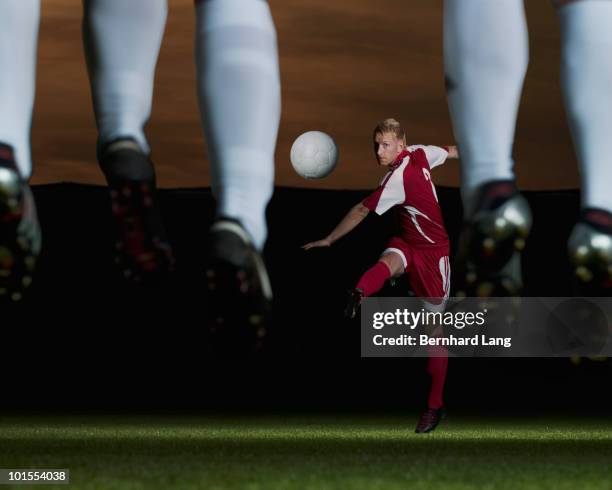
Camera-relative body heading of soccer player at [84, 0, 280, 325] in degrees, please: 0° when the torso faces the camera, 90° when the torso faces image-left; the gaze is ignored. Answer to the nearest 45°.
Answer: approximately 180°

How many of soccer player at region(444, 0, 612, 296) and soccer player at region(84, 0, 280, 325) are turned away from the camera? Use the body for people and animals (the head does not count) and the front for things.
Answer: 2

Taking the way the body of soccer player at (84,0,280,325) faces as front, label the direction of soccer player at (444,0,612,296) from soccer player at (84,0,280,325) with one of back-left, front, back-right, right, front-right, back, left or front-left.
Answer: right

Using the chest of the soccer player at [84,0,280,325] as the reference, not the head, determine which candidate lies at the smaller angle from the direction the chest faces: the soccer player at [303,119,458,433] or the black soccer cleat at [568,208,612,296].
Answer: the soccer player

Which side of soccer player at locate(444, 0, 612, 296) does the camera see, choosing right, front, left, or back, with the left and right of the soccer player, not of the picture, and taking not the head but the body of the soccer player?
back

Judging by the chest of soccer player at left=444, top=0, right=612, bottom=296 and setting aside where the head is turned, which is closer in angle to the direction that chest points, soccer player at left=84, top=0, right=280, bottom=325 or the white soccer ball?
the white soccer ball

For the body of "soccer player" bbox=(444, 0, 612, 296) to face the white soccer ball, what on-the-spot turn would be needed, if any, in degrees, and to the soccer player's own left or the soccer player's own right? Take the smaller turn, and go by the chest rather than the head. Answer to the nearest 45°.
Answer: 0° — they already face it

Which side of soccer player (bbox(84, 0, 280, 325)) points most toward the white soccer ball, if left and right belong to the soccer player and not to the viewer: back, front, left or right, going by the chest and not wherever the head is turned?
front

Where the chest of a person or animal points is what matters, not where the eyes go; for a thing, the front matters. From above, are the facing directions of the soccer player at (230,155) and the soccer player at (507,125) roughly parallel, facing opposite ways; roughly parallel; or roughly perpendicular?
roughly parallel

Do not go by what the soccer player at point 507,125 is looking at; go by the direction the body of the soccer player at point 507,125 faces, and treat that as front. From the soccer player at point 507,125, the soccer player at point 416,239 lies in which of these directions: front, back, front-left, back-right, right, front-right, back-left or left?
front

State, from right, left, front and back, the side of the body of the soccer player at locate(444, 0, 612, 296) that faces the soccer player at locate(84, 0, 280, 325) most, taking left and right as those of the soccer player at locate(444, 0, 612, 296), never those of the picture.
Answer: left

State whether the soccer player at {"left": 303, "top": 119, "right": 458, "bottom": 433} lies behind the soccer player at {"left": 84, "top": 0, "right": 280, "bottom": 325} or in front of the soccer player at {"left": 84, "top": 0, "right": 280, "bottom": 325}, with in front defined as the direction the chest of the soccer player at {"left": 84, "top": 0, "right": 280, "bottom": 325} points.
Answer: in front

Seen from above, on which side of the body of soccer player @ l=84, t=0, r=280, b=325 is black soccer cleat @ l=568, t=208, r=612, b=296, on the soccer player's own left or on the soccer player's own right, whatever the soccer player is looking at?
on the soccer player's own right
